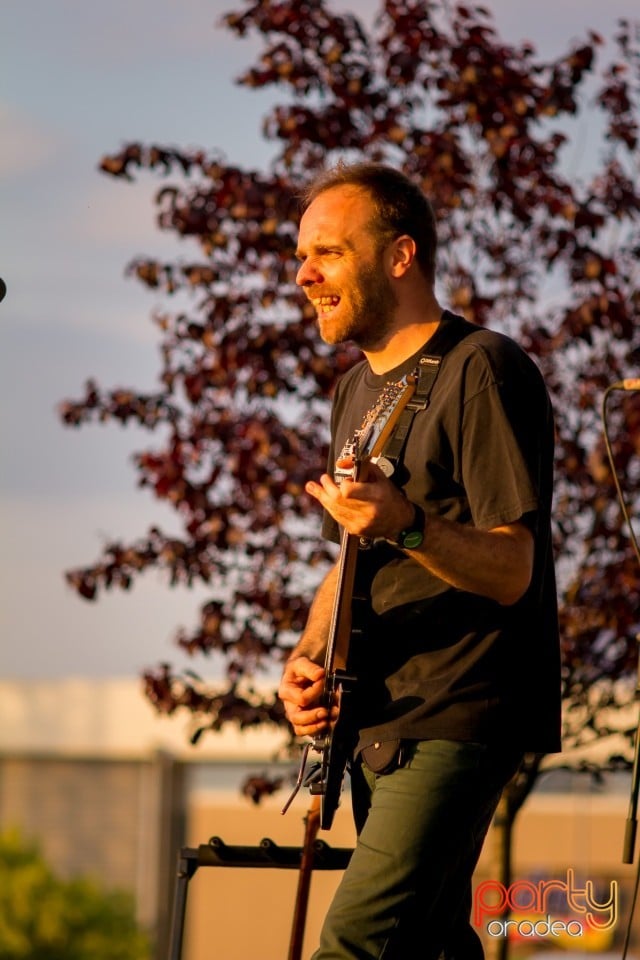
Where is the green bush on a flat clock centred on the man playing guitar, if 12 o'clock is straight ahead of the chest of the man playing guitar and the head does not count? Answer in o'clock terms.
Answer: The green bush is roughly at 4 o'clock from the man playing guitar.

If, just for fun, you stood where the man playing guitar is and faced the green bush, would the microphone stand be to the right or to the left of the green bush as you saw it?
right

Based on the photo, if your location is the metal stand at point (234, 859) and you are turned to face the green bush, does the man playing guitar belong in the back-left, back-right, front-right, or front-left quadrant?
back-right

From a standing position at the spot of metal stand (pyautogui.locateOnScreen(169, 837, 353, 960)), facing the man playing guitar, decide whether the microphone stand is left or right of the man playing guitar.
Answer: left

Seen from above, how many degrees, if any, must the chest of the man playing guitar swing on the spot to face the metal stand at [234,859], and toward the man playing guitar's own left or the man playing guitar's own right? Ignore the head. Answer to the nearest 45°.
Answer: approximately 90° to the man playing guitar's own right

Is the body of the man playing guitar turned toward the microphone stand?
no

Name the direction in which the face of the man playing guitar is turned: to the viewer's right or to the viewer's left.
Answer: to the viewer's left
